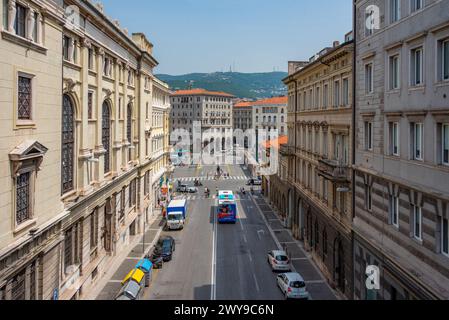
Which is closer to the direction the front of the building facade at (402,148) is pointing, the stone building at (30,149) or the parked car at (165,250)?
the stone building

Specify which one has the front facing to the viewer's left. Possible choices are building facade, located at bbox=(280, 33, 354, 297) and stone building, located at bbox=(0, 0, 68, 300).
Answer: the building facade

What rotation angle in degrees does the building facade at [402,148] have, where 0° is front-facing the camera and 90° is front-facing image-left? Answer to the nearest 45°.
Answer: approximately 45°

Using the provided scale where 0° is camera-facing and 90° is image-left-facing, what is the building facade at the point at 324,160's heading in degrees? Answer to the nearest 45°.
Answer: approximately 90°

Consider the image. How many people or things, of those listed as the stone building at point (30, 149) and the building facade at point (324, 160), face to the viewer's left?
1
